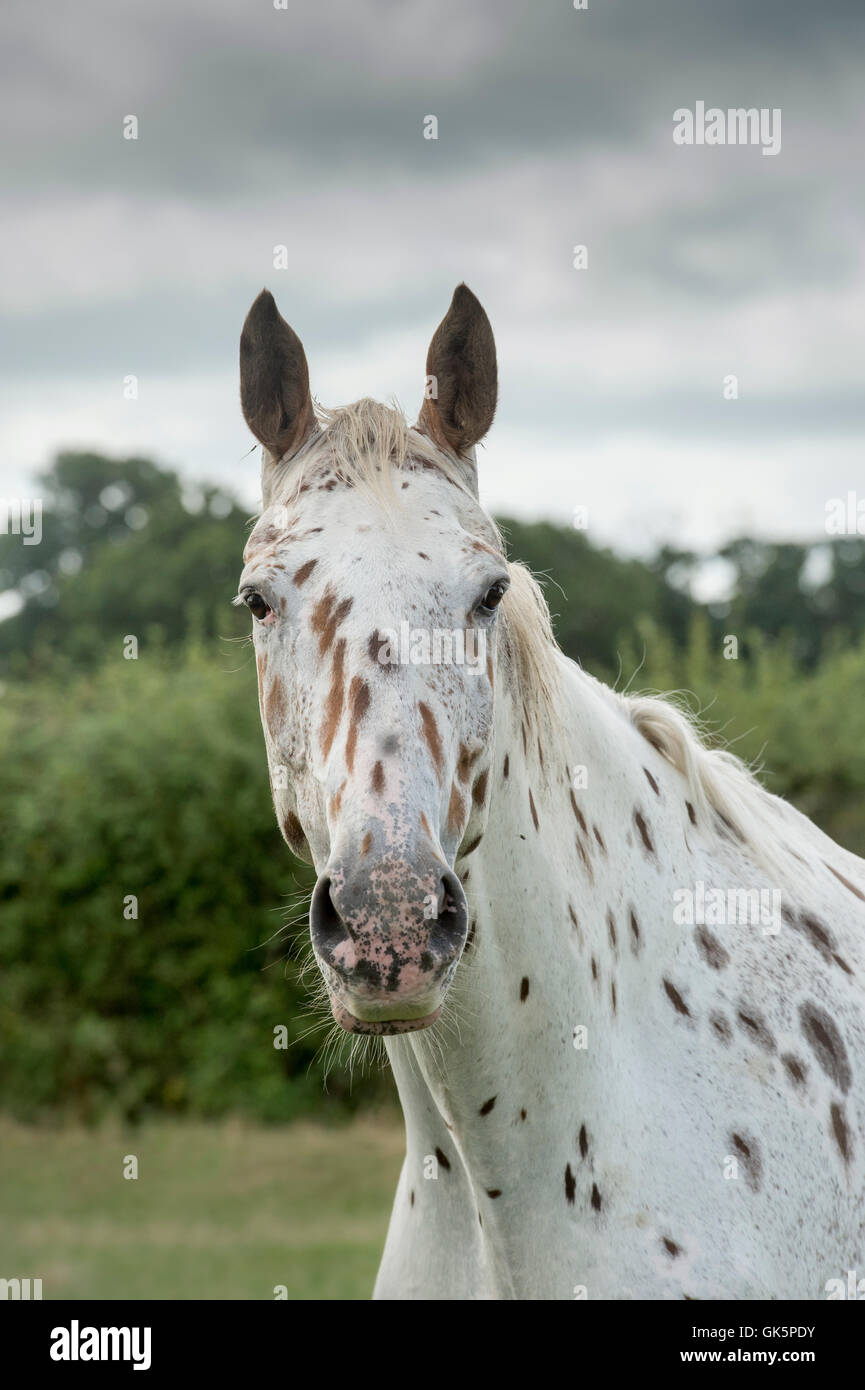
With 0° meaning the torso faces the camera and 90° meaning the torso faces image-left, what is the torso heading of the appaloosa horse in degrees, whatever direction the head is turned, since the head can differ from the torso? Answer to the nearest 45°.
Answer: approximately 45°

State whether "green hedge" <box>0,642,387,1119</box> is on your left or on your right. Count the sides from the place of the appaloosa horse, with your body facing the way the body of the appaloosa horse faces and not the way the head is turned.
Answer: on your right
